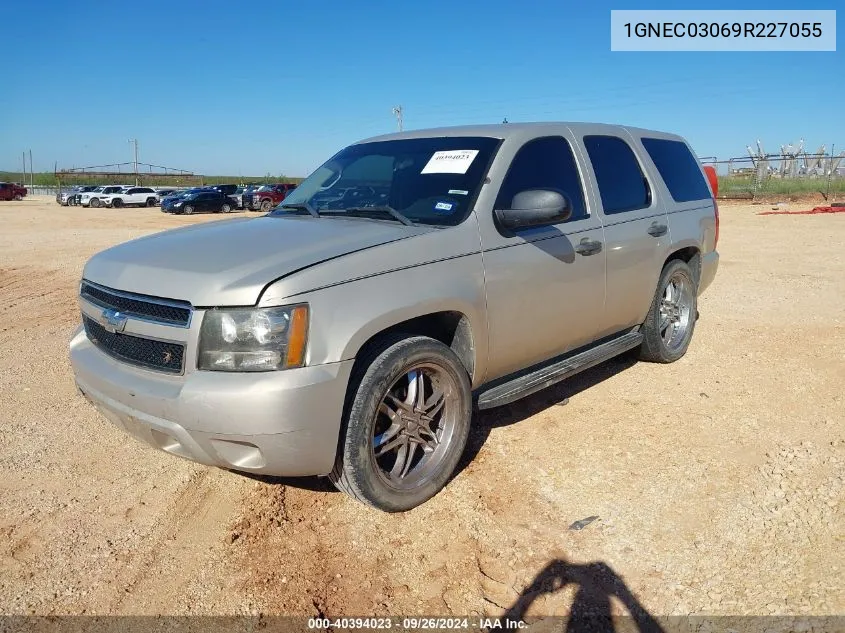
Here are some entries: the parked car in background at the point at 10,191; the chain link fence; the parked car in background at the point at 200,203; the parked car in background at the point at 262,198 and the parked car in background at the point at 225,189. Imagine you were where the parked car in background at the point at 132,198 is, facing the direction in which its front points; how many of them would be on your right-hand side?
1

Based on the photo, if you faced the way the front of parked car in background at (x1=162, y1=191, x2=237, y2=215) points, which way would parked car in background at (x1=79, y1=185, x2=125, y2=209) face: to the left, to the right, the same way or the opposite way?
the same way

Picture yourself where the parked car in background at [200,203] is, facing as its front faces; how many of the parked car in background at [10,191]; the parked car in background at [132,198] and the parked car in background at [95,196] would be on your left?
0

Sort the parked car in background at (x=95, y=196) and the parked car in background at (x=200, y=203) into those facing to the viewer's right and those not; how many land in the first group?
0

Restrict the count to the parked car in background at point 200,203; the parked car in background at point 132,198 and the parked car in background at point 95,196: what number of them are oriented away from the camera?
0

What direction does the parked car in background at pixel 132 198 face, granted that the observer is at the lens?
facing the viewer and to the left of the viewer

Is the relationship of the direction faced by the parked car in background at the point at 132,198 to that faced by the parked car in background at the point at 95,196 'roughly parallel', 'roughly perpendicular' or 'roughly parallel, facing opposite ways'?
roughly parallel

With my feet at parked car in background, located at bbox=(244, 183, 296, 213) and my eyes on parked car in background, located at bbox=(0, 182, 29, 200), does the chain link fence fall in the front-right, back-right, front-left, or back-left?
back-right

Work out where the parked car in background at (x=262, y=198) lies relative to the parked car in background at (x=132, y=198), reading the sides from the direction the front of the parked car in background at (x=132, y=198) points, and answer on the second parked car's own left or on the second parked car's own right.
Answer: on the second parked car's own left

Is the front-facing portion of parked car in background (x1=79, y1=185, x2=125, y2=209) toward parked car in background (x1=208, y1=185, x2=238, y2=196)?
no

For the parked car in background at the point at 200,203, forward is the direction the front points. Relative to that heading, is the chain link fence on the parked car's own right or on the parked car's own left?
on the parked car's own left

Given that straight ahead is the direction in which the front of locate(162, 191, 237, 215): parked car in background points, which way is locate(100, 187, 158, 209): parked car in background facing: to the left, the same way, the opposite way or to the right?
the same way

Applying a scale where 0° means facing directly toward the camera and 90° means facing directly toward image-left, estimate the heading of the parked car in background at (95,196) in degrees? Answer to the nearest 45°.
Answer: approximately 45°
